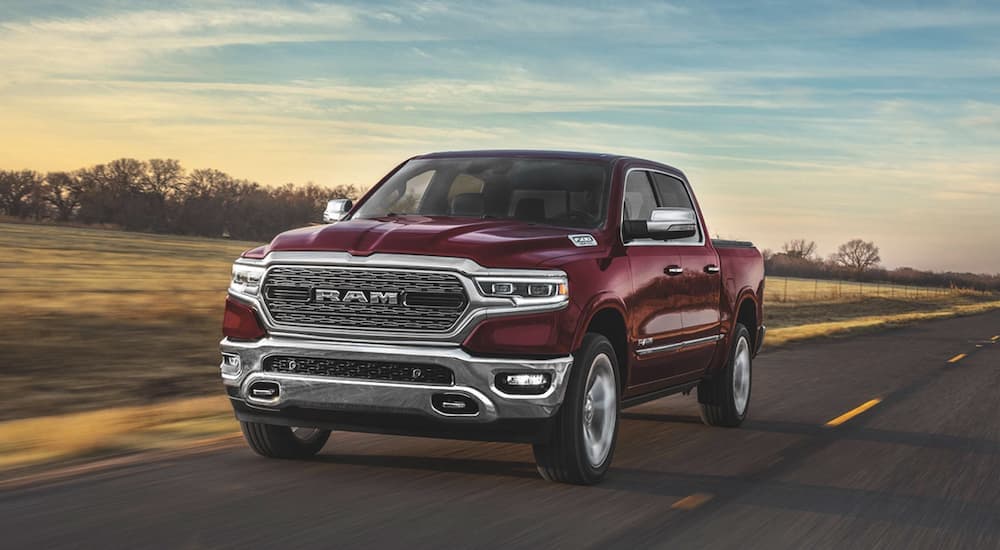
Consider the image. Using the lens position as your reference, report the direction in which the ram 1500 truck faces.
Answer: facing the viewer and to the left of the viewer
